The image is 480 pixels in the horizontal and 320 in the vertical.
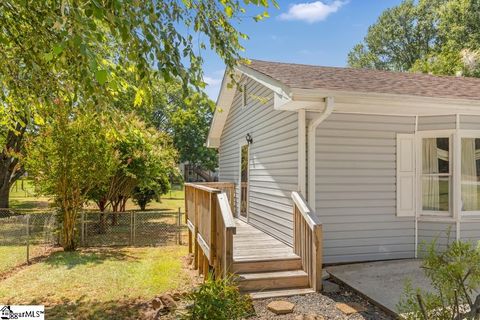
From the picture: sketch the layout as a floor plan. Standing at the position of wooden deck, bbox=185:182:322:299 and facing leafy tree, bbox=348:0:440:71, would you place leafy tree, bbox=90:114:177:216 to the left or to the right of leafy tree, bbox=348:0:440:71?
left
